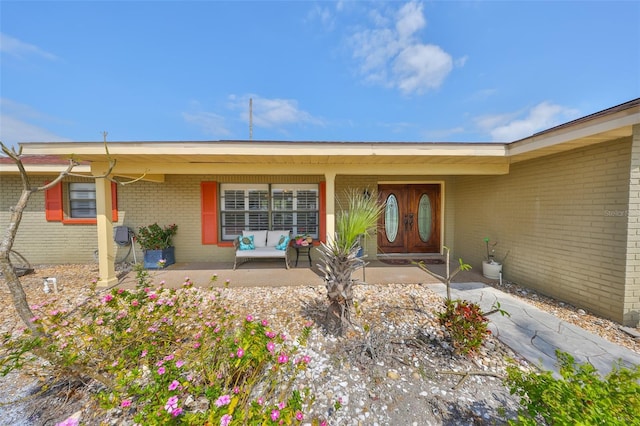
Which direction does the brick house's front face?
toward the camera

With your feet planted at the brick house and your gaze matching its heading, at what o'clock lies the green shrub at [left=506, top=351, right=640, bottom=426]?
The green shrub is roughly at 12 o'clock from the brick house.

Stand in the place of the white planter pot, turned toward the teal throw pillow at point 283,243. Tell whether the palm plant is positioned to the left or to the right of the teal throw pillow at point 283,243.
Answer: left

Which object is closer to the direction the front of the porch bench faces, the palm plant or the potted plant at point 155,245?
the palm plant

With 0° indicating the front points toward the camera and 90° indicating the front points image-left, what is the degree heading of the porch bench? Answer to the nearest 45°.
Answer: approximately 0°

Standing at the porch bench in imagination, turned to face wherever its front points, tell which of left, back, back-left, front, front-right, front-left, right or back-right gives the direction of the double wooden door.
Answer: left

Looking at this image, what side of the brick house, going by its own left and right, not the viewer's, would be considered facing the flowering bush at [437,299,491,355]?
front

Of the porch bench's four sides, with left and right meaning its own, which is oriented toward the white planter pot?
left

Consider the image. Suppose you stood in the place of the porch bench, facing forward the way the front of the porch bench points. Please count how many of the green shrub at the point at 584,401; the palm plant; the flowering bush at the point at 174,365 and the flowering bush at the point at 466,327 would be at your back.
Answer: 0

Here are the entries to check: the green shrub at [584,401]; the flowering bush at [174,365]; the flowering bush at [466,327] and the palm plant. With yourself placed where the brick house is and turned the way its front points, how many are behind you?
0

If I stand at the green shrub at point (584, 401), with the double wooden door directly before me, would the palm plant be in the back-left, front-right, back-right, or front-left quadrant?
front-left

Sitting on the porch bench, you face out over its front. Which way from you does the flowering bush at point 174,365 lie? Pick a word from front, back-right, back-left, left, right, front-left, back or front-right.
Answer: front

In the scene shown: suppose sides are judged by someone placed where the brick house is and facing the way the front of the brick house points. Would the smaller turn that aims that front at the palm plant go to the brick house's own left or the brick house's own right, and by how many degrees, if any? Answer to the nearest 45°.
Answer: approximately 45° to the brick house's own right

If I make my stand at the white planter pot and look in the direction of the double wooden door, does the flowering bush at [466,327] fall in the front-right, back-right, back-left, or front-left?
back-left

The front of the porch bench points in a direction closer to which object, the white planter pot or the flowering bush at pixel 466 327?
the flowering bush

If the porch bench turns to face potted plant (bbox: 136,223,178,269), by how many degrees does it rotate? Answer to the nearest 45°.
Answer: approximately 90° to its right
